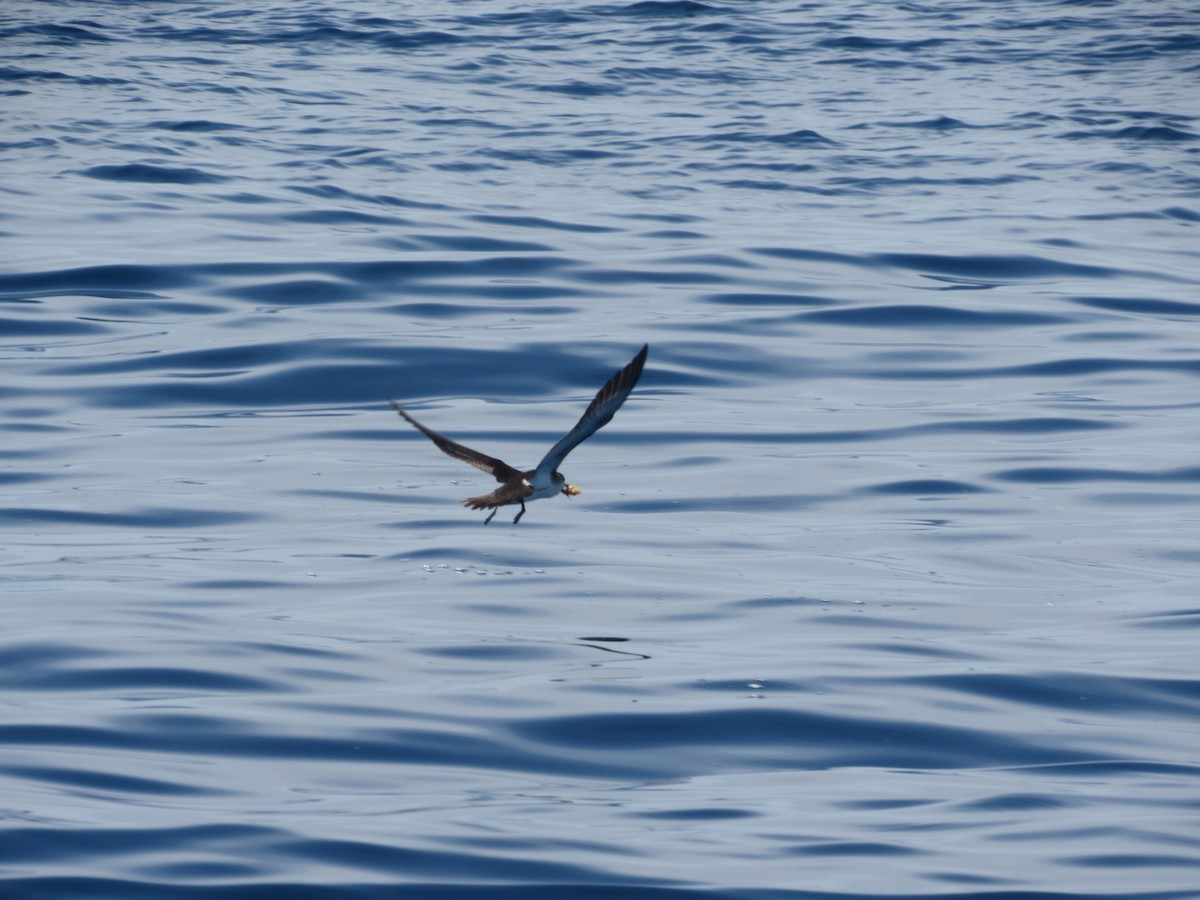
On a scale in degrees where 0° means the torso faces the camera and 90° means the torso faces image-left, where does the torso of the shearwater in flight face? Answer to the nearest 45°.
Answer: approximately 225°
